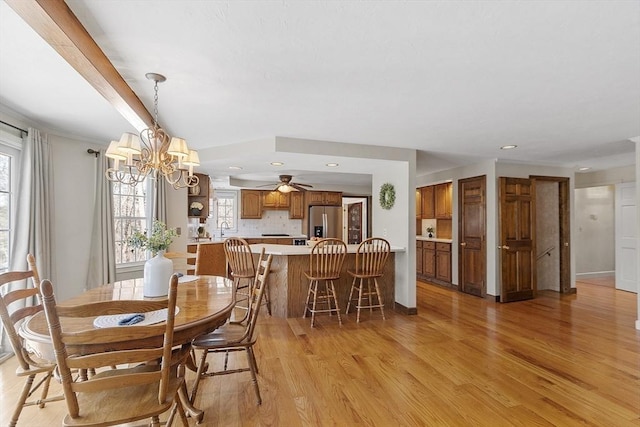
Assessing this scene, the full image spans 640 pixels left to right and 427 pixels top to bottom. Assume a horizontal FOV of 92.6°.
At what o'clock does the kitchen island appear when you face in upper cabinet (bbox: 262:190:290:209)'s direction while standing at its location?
The kitchen island is roughly at 12 o'clock from the upper cabinet.

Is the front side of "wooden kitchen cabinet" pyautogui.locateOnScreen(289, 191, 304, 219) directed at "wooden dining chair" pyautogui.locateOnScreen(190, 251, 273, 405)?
yes

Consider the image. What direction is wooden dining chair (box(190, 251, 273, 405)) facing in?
to the viewer's left

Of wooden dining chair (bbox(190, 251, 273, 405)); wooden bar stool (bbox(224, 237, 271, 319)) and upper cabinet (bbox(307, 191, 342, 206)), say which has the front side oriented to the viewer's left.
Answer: wooden dining chair (bbox(190, 251, 273, 405))

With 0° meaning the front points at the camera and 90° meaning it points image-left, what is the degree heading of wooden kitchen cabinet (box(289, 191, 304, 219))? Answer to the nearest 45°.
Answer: approximately 0°

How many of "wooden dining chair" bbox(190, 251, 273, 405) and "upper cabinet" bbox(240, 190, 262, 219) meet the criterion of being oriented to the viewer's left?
1

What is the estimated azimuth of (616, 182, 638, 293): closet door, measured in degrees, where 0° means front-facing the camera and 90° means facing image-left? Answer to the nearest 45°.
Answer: approximately 45°

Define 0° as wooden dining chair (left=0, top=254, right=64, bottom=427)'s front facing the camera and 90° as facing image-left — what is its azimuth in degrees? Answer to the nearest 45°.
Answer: approximately 315°

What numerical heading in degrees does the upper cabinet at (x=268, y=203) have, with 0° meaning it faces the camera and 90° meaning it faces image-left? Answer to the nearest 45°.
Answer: approximately 0°
